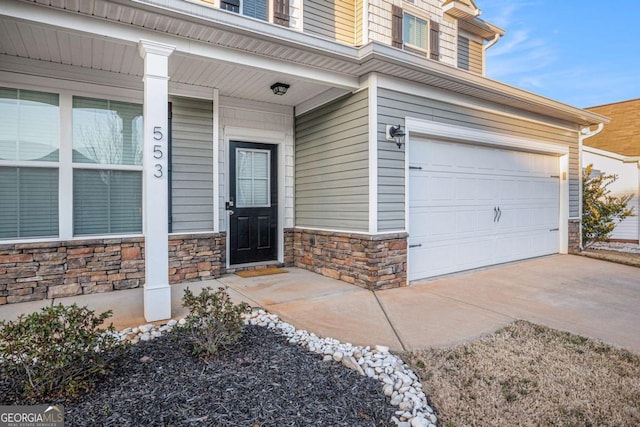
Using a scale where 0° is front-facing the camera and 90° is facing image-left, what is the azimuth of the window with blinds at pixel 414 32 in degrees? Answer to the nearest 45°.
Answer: approximately 315°

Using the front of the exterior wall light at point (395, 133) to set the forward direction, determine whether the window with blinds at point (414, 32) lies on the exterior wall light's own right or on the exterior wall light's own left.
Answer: on the exterior wall light's own left

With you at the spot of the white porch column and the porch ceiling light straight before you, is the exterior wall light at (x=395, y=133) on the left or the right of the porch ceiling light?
right

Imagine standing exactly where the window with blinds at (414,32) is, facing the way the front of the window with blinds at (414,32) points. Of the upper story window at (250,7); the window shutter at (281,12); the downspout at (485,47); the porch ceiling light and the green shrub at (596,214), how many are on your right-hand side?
3

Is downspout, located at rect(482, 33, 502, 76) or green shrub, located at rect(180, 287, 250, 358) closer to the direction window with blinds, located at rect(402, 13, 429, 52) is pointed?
the green shrub

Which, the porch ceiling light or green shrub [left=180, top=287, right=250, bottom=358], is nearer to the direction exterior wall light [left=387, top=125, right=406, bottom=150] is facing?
the green shrub

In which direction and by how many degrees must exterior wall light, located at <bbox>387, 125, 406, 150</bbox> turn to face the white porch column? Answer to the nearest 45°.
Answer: approximately 90° to its right

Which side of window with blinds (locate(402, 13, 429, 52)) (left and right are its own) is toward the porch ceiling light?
right

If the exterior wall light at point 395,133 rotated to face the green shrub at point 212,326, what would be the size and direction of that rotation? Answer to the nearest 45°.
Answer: approximately 90° to its right

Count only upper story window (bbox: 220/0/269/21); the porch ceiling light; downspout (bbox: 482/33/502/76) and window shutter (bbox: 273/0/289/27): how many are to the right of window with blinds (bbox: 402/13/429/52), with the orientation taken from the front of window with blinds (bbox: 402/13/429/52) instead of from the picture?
3

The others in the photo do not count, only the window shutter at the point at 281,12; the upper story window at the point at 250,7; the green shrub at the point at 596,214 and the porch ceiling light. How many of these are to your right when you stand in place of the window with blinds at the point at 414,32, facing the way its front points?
3

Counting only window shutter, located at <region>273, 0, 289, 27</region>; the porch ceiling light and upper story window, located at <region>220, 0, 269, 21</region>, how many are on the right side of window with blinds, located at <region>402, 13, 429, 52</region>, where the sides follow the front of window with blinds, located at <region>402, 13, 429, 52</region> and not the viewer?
3

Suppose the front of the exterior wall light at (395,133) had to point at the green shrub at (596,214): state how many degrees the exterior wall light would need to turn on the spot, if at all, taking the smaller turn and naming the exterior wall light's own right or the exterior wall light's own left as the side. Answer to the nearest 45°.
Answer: approximately 90° to the exterior wall light's own left
